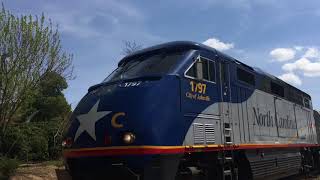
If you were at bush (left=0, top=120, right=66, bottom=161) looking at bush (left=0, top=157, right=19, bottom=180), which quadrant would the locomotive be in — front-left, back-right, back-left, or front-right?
front-left

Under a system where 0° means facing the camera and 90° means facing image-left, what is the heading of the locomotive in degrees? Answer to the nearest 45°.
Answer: approximately 45°

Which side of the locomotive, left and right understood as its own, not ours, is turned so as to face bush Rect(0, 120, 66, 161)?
right

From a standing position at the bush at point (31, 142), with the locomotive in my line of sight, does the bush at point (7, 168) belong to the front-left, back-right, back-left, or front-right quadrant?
front-right
